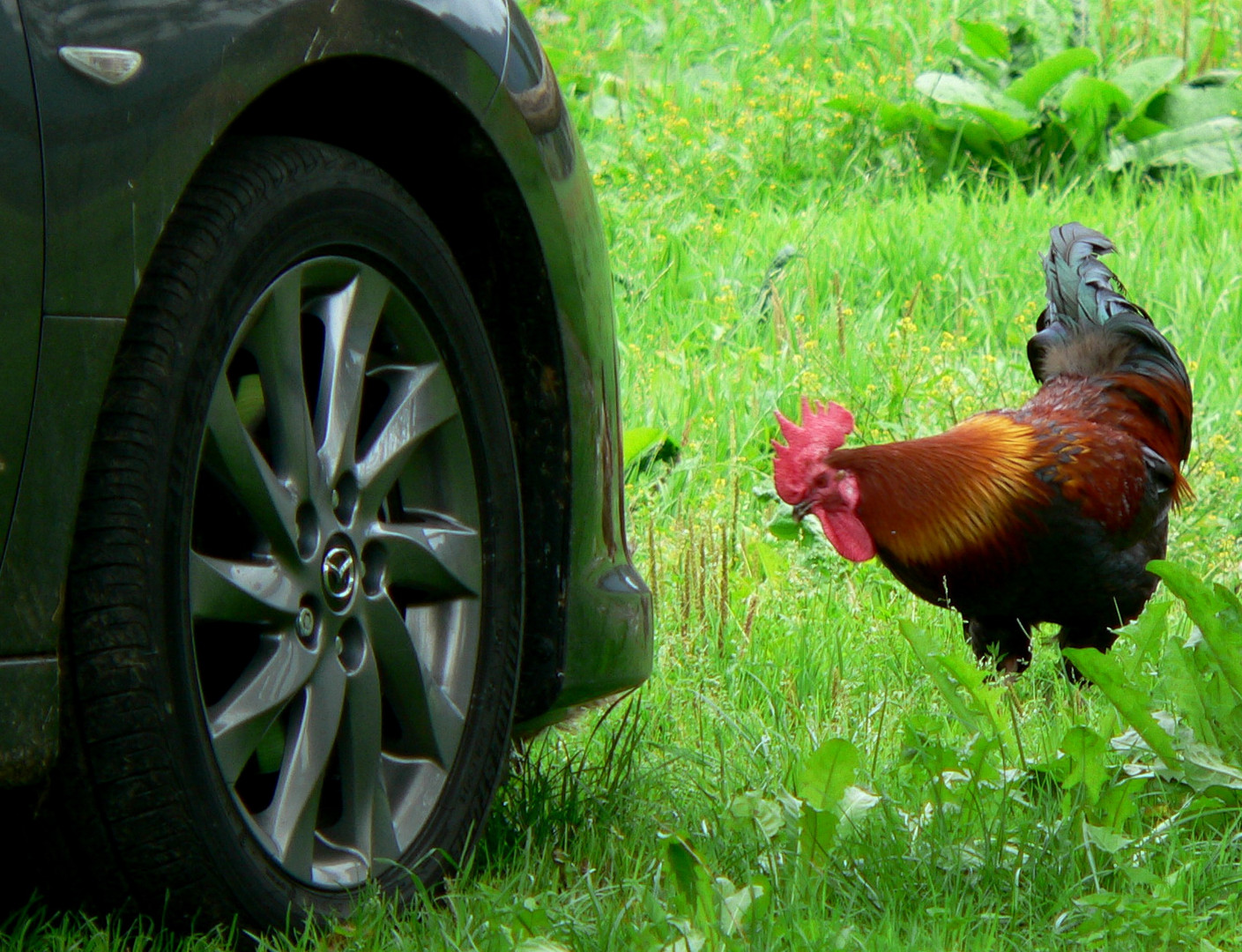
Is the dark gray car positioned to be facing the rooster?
yes

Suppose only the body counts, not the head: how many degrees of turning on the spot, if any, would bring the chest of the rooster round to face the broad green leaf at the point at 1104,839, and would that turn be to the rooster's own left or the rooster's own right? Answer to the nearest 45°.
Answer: approximately 45° to the rooster's own left

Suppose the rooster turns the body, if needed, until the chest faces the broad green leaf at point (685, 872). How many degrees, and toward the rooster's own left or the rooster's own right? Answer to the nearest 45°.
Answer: approximately 45° to the rooster's own left

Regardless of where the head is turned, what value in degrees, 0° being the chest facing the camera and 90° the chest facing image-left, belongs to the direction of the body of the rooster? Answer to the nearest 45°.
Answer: approximately 45°

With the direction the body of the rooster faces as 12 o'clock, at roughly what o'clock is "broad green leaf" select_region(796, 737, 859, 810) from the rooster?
The broad green leaf is roughly at 11 o'clock from the rooster.

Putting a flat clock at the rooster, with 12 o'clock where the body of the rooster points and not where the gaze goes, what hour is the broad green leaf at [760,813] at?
The broad green leaf is roughly at 11 o'clock from the rooster.

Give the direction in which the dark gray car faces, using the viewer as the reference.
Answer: facing away from the viewer and to the right of the viewer

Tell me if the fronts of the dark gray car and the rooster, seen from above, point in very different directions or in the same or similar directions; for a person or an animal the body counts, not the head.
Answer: very different directions

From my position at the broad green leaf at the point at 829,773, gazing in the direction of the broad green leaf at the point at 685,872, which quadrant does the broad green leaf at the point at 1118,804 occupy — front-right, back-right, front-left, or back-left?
back-left

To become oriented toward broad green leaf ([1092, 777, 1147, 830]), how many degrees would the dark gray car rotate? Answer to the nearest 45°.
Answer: approximately 45° to its right
